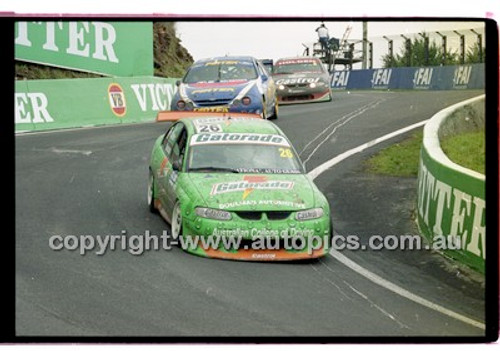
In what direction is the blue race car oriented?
toward the camera

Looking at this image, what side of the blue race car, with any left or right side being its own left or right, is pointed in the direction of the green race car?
front
